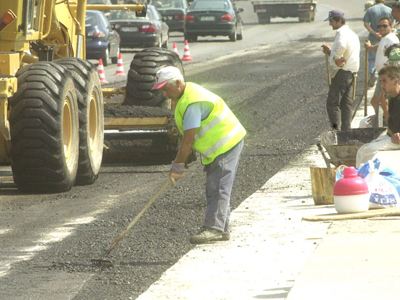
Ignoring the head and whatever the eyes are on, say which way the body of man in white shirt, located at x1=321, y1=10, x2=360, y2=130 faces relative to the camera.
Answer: to the viewer's left

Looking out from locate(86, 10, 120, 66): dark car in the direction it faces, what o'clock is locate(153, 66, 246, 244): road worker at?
The road worker is roughly at 6 o'clock from the dark car.

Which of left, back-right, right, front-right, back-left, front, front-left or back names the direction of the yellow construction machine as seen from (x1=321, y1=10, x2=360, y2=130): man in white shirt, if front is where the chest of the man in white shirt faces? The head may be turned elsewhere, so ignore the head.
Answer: front-left

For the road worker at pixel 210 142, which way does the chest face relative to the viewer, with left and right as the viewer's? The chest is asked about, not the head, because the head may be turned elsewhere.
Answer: facing to the left of the viewer

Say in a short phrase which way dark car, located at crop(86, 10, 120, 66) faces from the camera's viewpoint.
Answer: facing away from the viewer

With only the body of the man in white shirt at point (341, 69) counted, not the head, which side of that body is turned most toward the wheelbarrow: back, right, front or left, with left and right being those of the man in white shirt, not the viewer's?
left

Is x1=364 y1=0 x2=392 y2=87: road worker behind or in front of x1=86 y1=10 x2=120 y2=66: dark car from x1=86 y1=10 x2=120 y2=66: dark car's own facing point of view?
behind

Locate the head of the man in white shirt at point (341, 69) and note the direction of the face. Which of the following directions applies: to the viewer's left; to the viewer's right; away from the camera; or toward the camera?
to the viewer's left

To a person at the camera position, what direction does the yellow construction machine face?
facing away from the viewer and to the right of the viewer

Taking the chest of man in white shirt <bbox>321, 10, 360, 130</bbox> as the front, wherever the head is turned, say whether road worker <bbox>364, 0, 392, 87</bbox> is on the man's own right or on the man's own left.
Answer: on the man's own right

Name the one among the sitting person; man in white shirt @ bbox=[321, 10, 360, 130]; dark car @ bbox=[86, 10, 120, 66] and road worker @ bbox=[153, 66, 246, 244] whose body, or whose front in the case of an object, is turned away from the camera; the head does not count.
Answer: the dark car

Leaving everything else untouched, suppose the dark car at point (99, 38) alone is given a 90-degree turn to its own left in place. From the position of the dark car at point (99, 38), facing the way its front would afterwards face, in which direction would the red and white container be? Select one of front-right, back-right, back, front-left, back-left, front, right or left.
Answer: left
